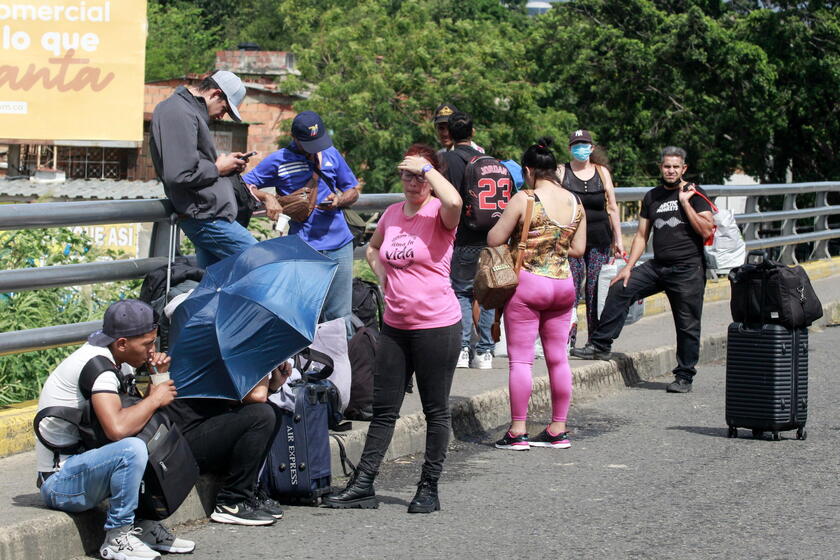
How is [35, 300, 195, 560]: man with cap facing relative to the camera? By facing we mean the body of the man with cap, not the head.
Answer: to the viewer's right

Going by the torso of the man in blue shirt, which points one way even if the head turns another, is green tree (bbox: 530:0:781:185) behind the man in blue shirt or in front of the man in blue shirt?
behind

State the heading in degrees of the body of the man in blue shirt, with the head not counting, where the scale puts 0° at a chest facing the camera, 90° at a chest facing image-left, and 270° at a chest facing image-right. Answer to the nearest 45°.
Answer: approximately 0°

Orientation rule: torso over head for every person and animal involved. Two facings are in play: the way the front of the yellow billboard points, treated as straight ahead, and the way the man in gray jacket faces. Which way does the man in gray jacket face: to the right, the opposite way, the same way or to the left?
to the left

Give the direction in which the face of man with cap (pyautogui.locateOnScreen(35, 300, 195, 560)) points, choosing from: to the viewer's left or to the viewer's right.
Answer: to the viewer's right

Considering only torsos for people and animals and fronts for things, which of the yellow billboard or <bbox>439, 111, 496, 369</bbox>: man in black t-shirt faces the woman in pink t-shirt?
the yellow billboard

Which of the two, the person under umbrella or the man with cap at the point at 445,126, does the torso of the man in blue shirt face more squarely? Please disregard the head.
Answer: the person under umbrella

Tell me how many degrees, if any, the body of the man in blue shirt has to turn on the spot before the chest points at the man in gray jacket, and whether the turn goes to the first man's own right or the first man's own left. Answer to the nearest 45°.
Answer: approximately 45° to the first man's own right

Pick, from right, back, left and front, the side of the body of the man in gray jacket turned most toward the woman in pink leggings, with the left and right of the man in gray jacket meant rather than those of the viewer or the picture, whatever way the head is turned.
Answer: front

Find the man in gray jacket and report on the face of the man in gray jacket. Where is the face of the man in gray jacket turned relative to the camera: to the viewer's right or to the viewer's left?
to the viewer's right

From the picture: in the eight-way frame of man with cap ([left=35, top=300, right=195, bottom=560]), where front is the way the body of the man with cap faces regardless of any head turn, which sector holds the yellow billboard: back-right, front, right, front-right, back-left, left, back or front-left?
left

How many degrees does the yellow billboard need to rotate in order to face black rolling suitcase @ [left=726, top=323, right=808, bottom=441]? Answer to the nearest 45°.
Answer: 0° — it already faces it

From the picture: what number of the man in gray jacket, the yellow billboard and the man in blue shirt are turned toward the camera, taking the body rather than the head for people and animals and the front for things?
2

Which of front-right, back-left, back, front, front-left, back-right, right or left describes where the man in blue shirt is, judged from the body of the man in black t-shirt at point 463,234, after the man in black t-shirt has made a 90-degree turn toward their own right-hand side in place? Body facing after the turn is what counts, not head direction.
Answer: back-right

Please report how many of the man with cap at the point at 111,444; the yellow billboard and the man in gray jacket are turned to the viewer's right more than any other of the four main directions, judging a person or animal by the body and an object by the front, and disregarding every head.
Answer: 2

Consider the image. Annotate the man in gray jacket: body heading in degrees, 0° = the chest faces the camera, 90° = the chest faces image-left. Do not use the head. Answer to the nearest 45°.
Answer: approximately 270°
